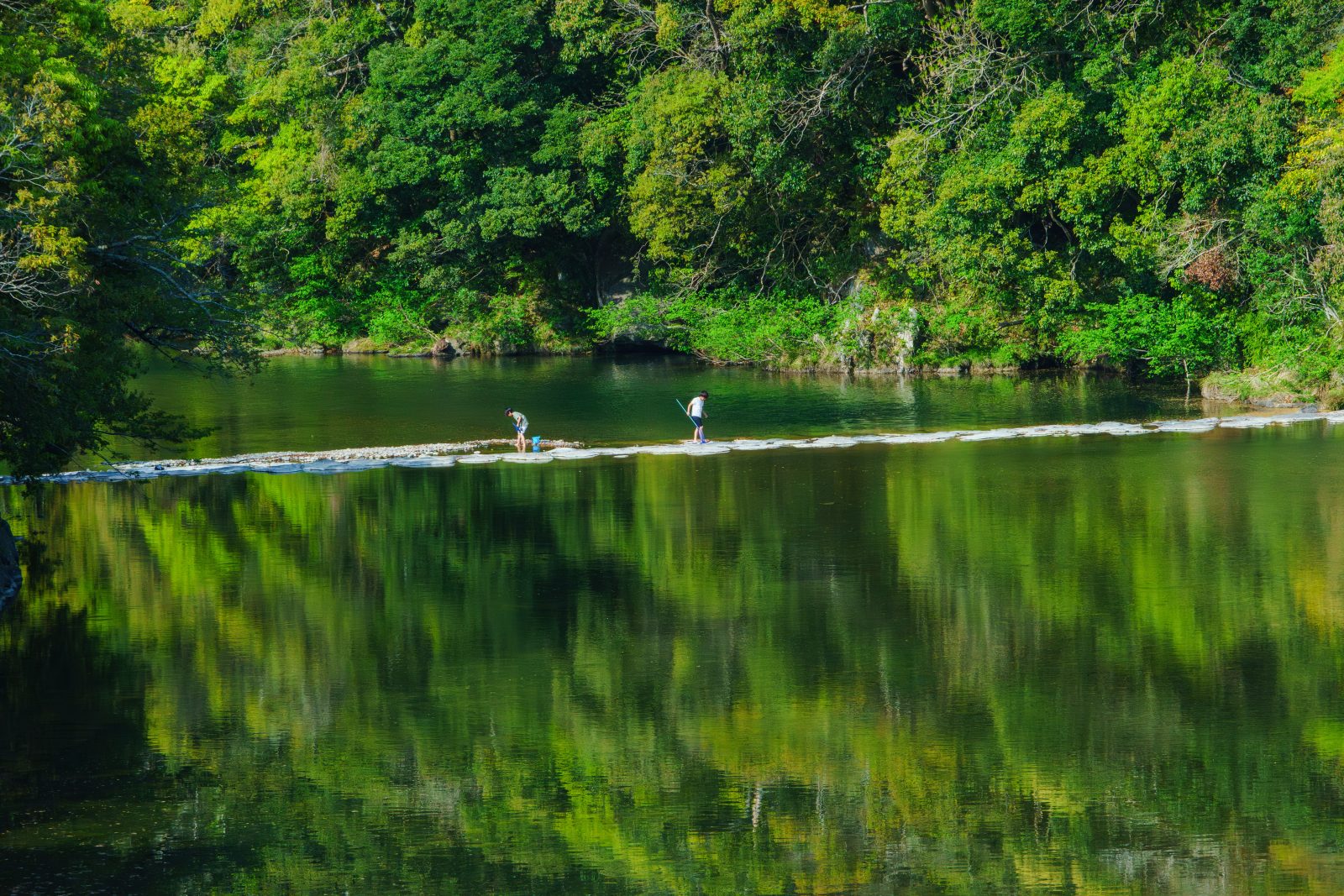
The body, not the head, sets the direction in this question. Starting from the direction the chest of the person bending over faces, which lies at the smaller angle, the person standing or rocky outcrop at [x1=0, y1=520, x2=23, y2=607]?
the rocky outcrop

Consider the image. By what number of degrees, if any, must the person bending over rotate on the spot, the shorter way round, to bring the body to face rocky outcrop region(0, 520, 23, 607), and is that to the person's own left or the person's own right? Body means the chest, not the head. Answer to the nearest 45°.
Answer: approximately 45° to the person's own left

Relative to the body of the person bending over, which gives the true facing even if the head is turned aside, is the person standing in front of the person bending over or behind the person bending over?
behind

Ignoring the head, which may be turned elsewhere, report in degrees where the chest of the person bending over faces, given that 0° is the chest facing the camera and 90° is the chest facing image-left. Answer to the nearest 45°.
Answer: approximately 90°
